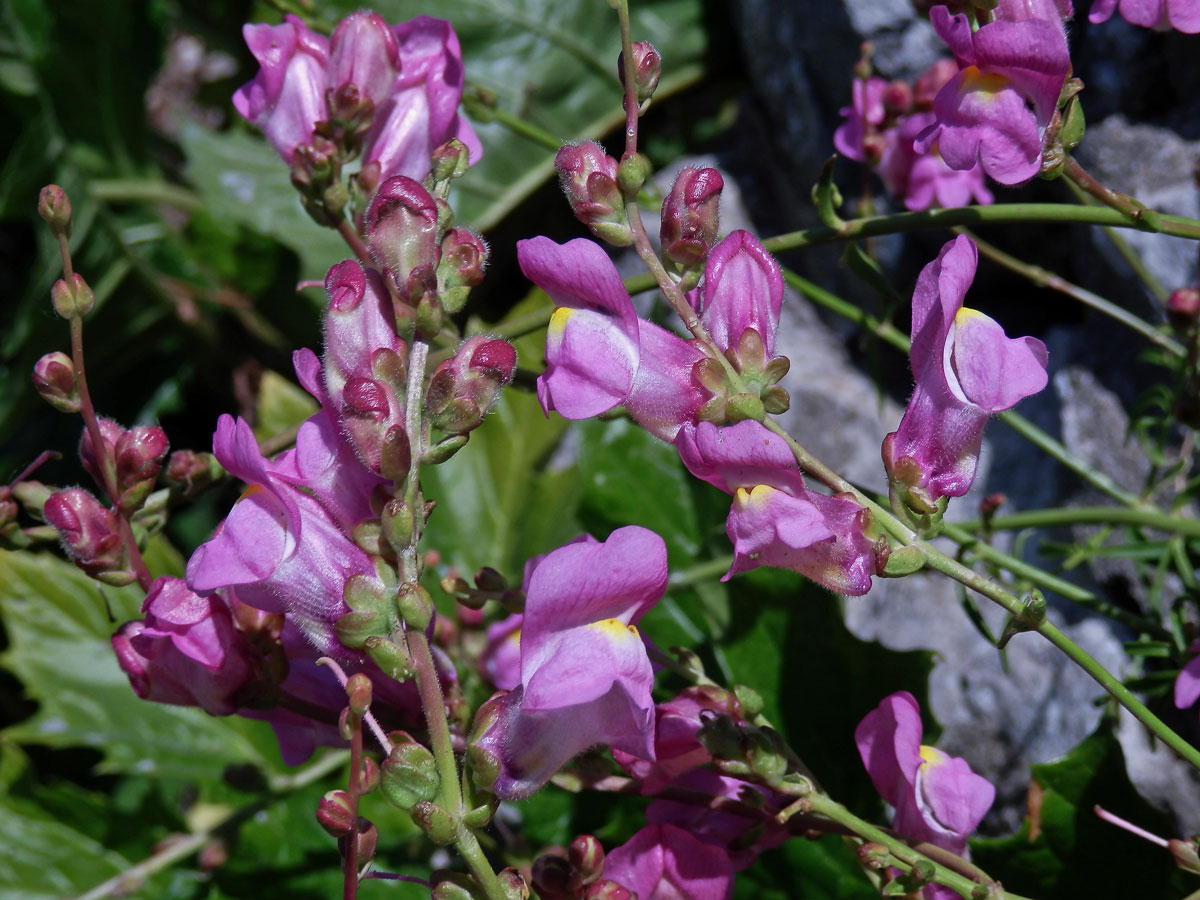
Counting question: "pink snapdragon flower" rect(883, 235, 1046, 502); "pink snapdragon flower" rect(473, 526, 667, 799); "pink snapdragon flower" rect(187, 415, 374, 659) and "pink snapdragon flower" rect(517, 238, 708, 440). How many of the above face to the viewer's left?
2

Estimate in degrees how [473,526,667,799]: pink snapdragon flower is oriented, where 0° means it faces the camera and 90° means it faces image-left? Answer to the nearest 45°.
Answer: approximately 315°

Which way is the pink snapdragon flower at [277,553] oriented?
to the viewer's left

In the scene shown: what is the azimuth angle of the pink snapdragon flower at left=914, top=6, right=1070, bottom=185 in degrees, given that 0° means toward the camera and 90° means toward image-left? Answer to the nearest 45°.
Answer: approximately 45°

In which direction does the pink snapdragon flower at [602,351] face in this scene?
to the viewer's left
